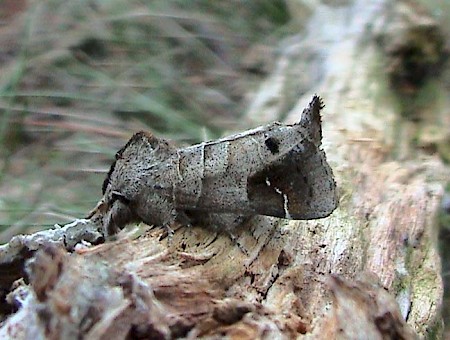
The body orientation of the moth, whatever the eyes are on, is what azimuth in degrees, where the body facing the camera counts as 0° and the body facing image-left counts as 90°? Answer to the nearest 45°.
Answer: approximately 90°
